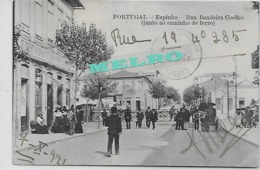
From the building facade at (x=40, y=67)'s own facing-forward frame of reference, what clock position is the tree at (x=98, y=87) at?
The tree is roughly at 10 o'clock from the building facade.

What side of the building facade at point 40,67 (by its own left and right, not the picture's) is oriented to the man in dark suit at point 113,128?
front

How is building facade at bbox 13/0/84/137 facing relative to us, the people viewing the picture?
facing to the right of the viewer

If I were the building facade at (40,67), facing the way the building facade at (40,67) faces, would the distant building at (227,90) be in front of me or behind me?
in front

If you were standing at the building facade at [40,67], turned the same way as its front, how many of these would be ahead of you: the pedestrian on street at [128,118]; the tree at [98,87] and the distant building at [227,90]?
3

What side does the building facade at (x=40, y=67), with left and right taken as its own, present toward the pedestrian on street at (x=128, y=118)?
left
